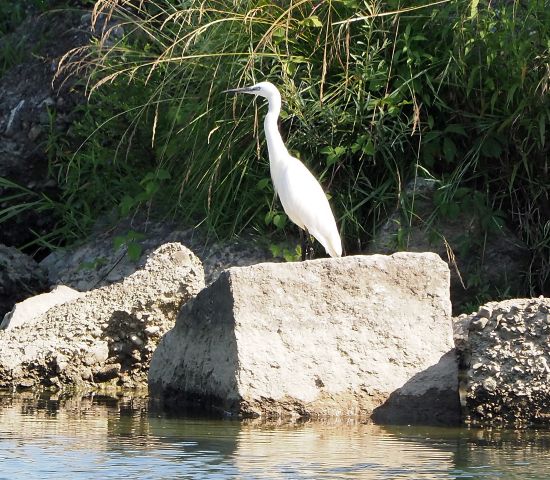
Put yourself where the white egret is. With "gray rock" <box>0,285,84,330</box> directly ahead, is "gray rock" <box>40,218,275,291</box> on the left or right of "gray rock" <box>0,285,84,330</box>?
right

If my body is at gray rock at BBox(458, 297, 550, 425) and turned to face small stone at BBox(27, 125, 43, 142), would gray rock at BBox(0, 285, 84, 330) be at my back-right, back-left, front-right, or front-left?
front-left

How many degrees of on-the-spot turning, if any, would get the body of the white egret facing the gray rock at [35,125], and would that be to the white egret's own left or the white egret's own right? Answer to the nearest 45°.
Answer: approximately 45° to the white egret's own right

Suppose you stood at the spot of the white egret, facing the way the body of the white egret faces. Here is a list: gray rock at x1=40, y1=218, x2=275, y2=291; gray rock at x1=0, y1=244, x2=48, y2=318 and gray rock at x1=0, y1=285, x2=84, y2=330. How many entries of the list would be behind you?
0

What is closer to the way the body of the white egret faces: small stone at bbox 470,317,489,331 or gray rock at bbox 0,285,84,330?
the gray rock

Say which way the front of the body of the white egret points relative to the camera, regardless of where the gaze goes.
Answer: to the viewer's left

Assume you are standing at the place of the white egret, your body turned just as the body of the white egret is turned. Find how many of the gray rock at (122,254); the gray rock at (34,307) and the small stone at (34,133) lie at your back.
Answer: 0

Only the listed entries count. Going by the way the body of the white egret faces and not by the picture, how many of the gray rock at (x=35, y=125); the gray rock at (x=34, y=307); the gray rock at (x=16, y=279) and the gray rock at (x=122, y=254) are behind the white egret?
0

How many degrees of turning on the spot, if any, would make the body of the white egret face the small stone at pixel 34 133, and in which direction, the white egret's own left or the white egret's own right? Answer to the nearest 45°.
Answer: approximately 45° to the white egret's own right

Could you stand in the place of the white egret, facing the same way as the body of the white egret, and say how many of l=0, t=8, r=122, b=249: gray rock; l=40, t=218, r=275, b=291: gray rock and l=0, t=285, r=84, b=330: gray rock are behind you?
0

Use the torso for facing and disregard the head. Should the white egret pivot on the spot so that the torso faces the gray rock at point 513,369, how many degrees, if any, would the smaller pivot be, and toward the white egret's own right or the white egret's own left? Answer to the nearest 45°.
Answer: approximately 135° to the white egret's own left

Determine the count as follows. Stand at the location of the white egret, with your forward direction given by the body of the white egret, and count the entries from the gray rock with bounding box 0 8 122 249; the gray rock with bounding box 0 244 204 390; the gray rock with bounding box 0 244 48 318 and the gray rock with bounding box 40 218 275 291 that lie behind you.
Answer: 0

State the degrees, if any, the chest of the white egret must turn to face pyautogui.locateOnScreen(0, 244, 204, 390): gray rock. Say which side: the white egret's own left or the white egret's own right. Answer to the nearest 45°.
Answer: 0° — it already faces it

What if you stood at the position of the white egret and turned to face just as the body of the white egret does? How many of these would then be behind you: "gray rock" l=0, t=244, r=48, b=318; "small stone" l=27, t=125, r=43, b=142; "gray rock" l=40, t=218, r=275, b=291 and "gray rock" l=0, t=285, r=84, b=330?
0

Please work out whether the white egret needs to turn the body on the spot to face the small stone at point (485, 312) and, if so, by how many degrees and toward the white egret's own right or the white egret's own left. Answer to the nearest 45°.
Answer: approximately 135° to the white egret's own left

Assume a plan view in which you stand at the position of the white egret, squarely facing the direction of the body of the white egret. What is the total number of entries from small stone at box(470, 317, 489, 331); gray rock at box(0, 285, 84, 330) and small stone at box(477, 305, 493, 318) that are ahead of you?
1

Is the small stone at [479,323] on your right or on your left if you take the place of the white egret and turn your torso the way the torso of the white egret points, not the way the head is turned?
on your left
